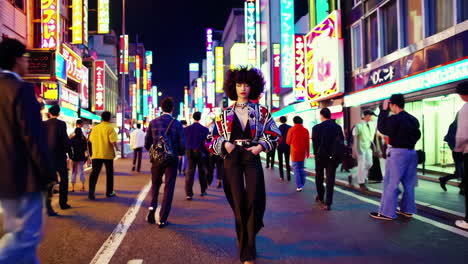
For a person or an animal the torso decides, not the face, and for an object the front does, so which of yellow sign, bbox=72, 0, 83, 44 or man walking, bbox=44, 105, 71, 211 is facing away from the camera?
the man walking

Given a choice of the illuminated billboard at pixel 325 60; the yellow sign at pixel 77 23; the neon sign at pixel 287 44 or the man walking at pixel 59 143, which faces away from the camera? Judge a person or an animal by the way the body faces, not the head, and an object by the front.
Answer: the man walking

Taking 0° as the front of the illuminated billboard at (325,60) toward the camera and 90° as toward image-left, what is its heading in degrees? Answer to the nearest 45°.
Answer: approximately 45°

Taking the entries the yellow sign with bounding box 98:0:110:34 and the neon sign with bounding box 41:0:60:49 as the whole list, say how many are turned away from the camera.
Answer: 0

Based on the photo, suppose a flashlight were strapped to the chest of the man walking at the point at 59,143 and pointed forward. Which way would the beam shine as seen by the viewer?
away from the camera

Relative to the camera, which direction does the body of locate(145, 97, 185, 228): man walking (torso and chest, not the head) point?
away from the camera
